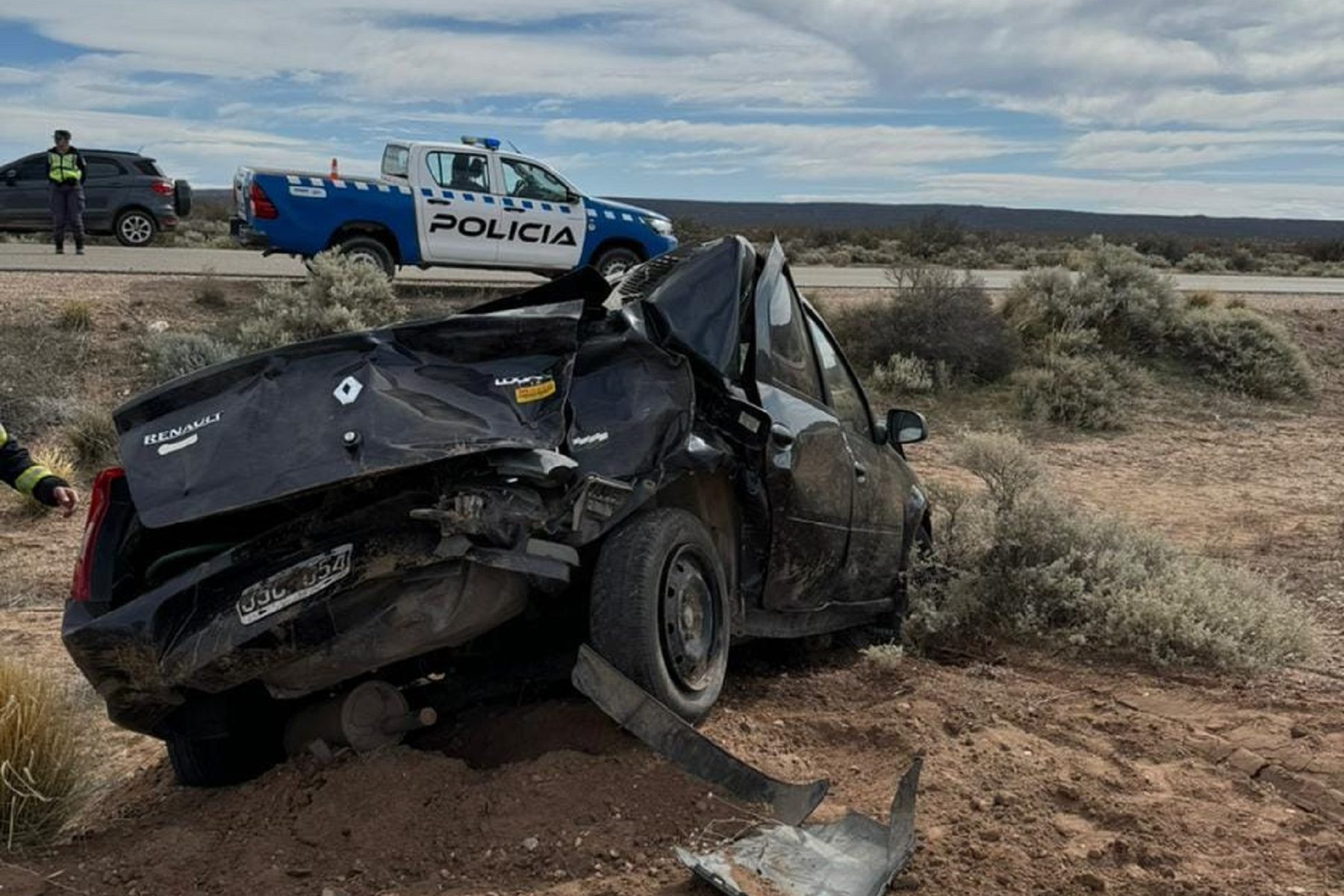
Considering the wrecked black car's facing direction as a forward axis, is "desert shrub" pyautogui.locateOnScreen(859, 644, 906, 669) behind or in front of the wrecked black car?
in front

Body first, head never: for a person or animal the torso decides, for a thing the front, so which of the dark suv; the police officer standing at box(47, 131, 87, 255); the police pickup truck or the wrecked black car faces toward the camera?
the police officer standing

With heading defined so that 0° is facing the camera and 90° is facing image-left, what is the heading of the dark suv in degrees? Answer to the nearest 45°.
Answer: approximately 90°

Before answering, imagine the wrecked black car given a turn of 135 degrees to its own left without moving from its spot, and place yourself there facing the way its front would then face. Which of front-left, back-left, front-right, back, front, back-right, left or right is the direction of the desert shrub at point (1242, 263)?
back-right

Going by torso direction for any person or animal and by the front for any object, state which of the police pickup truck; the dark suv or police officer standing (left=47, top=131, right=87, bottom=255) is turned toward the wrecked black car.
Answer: the police officer standing

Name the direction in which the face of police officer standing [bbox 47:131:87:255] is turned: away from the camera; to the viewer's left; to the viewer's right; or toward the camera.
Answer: toward the camera

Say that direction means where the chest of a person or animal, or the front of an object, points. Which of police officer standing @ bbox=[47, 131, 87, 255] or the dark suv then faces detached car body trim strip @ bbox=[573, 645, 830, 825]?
the police officer standing

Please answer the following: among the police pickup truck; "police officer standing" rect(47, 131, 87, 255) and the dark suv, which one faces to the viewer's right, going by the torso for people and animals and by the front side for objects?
the police pickup truck

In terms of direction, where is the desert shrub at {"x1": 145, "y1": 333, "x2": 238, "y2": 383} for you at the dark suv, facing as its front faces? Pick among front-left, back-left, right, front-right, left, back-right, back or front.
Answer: left

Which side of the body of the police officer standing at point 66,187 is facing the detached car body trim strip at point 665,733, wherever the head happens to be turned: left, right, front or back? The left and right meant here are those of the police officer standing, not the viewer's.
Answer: front

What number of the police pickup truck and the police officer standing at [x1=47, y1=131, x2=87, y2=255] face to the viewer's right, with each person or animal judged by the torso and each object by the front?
1

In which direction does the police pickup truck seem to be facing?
to the viewer's right

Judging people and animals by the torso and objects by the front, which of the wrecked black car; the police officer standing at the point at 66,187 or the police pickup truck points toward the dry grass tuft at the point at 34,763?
the police officer standing

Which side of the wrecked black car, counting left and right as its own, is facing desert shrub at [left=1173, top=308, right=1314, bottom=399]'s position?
front

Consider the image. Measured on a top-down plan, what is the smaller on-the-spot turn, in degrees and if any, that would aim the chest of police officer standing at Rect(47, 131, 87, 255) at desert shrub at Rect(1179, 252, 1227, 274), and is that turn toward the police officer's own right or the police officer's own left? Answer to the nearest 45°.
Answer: approximately 90° to the police officer's own left

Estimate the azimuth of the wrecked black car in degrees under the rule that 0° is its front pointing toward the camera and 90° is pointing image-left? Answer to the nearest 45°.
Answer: approximately 225°

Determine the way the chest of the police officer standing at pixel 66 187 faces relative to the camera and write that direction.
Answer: toward the camera

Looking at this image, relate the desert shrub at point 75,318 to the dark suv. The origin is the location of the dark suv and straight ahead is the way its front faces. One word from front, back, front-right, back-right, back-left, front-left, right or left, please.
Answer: left
